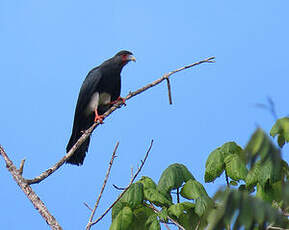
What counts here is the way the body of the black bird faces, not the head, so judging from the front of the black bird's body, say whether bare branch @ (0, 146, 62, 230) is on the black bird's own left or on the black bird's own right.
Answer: on the black bird's own right

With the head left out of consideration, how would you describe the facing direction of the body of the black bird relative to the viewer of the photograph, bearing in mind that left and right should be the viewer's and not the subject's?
facing to the right of the viewer
